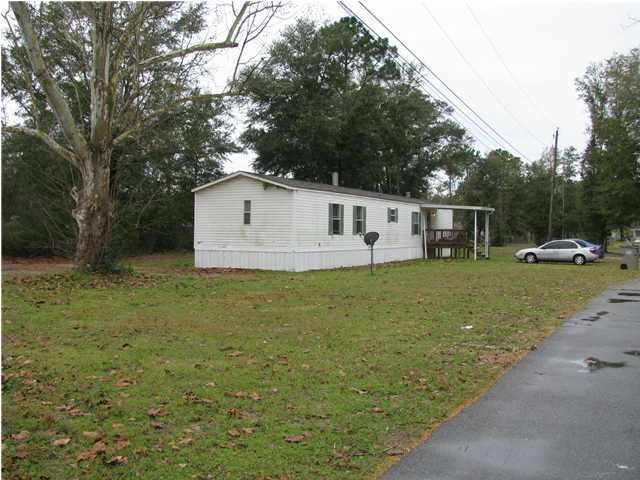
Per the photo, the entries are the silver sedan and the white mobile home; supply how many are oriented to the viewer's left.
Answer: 1

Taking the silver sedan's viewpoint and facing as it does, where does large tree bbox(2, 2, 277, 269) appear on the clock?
The large tree is roughly at 10 o'clock from the silver sedan.

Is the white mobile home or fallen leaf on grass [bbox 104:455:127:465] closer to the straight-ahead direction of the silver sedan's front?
the white mobile home

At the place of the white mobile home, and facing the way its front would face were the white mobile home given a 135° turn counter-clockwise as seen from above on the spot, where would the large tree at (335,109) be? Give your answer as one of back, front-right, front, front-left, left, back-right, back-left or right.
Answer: front

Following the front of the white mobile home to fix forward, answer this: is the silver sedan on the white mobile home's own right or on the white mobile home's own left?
on the white mobile home's own left

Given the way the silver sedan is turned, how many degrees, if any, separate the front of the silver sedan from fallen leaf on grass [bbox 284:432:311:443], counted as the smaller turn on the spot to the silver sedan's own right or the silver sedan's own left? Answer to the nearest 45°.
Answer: approximately 90° to the silver sedan's own left

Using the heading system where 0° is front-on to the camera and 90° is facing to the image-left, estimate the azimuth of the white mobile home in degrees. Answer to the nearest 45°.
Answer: approximately 315°

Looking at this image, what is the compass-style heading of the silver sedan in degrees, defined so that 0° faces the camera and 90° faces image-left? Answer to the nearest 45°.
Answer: approximately 90°

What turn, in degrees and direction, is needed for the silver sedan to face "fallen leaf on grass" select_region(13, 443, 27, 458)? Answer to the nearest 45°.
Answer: approximately 90° to its left

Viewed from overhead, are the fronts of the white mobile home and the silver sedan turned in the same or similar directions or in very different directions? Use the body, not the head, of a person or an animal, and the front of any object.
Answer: very different directions

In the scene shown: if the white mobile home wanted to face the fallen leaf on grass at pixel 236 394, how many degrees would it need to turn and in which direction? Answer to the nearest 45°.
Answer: approximately 45° to its right
